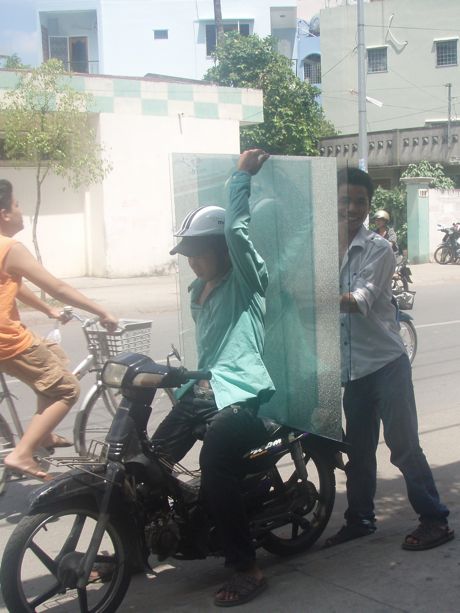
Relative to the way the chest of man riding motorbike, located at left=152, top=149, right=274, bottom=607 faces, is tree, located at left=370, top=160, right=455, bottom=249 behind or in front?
behind

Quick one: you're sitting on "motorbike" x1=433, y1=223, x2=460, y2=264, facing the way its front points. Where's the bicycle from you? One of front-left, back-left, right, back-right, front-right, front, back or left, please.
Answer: left

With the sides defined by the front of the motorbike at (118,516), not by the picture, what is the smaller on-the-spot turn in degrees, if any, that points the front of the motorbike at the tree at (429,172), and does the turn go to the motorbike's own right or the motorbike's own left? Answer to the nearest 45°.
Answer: approximately 135° to the motorbike's own right

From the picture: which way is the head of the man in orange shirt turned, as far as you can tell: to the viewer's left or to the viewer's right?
to the viewer's right

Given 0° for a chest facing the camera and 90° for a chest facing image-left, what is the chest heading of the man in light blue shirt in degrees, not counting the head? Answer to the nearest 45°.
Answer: approximately 45°

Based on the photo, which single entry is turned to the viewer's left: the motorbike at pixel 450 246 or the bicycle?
the motorbike

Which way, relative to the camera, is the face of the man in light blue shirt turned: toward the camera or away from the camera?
toward the camera

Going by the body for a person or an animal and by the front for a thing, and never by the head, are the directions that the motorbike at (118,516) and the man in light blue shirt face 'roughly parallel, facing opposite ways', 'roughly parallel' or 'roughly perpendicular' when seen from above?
roughly parallel

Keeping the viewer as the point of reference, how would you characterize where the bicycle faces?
facing away from the viewer and to the right of the viewer

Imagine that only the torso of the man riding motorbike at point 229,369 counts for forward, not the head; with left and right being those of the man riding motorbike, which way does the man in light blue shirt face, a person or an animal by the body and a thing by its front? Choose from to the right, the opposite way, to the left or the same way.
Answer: the same way

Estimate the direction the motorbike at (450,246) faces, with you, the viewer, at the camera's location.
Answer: facing to the left of the viewer

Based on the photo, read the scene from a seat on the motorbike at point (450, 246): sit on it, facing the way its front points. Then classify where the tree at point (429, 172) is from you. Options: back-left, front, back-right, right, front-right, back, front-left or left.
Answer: right

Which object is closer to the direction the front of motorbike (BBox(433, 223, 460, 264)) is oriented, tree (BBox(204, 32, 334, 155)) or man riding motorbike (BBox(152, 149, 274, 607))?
the tree

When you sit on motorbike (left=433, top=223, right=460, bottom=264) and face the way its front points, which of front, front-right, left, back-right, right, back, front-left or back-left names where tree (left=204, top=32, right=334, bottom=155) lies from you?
front-right

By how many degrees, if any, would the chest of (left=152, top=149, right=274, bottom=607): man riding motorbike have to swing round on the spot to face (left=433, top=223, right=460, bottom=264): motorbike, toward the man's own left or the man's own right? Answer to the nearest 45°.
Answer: approximately 135° to the man's own right
